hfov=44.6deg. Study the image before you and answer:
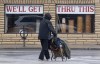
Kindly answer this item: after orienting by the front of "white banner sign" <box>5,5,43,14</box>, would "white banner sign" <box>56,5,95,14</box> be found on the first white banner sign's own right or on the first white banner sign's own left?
on the first white banner sign's own left

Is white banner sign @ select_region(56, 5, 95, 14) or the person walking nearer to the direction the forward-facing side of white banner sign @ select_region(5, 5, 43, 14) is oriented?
the person walking

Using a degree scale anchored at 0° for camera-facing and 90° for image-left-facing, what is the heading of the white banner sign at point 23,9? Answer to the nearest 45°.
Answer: approximately 0°

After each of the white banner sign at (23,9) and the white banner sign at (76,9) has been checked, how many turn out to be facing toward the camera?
2

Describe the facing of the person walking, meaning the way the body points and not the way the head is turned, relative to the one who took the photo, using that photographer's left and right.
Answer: facing away from the viewer and to the right of the viewer

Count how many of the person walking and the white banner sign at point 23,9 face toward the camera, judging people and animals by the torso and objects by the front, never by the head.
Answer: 1

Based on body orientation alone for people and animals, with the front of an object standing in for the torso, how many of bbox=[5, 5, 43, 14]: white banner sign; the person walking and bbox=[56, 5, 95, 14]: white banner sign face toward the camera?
2

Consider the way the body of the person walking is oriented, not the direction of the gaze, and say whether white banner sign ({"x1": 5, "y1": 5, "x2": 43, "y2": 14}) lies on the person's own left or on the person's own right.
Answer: on the person's own left

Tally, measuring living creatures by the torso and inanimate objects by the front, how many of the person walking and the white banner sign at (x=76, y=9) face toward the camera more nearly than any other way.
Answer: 1

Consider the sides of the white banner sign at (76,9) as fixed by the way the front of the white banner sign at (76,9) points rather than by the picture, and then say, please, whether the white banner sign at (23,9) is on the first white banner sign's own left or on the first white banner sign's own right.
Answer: on the first white banner sign's own right
